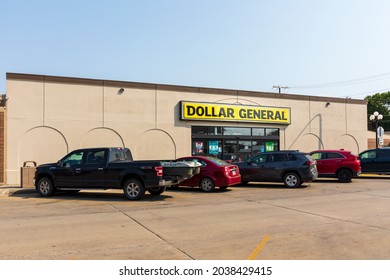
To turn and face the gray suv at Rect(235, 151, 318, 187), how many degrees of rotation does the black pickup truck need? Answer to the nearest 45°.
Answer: approximately 135° to its right

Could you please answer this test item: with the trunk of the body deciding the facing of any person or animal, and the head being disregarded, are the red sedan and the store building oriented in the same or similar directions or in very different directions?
very different directions

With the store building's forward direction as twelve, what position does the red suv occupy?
The red suv is roughly at 11 o'clock from the store building.

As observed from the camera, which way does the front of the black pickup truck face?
facing away from the viewer and to the left of the viewer

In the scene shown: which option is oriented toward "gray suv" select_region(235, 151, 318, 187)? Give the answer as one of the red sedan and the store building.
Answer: the store building

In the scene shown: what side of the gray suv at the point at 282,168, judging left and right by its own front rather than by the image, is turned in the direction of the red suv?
right

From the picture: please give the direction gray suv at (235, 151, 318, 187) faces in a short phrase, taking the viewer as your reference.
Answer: facing away from the viewer and to the left of the viewer

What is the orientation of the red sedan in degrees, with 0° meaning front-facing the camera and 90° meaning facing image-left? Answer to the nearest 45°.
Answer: approximately 135°

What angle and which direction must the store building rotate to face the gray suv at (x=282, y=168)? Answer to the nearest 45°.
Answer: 0° — it already faces it

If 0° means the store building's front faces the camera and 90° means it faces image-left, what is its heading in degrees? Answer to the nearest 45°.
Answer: approximately 315°

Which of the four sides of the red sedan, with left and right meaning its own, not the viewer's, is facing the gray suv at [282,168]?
right
